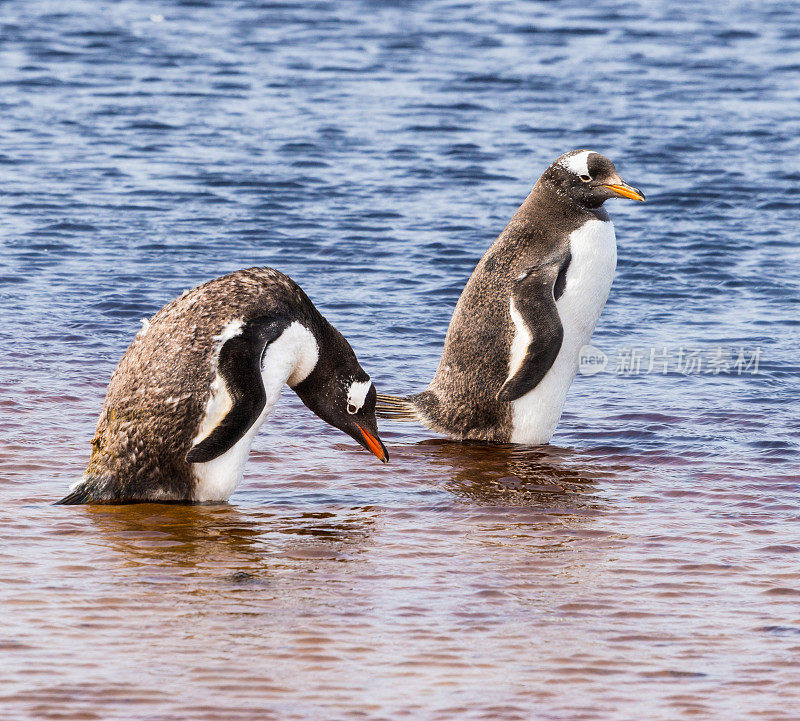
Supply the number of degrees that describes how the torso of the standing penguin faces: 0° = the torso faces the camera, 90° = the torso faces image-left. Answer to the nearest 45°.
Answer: approximately 270°

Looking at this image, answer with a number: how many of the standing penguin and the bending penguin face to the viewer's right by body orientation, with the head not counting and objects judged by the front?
2

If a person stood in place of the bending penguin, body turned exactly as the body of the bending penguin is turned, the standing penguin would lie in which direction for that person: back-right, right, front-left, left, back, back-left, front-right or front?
front-left

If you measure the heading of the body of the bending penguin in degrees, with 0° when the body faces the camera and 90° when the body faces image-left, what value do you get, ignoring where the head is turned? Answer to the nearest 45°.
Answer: approximately 270°

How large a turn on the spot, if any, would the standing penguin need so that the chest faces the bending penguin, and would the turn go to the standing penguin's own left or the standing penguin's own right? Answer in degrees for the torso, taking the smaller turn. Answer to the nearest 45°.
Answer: approximately 135° to the standing penguin's own right
